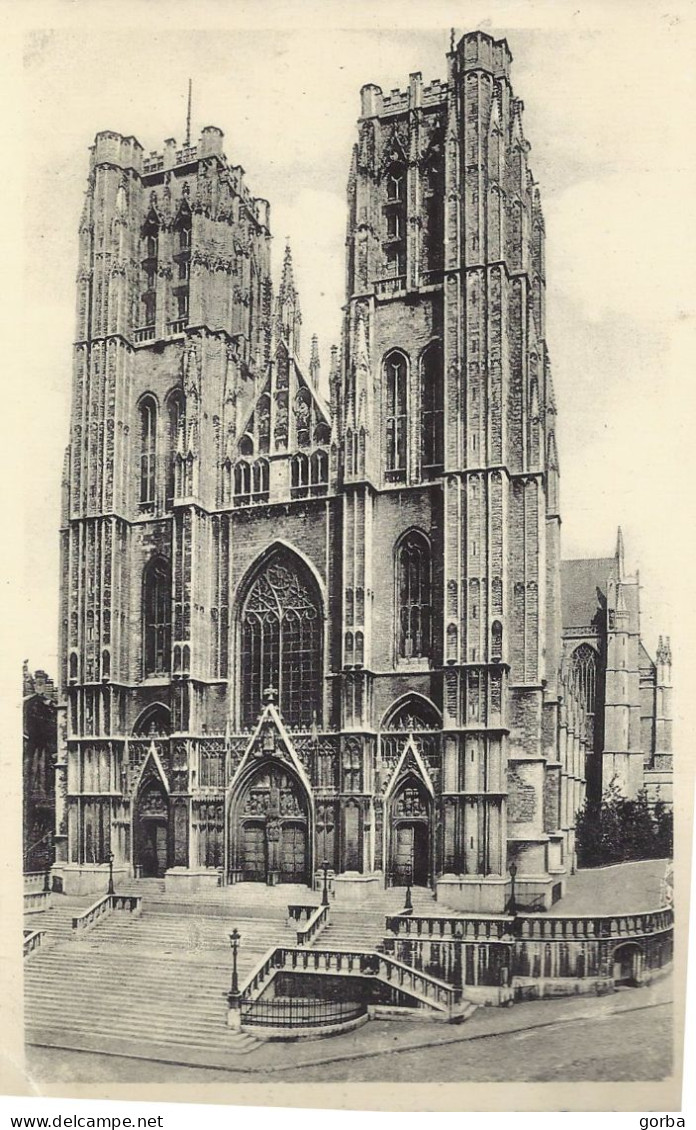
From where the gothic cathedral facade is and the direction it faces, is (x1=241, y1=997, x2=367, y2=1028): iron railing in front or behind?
in front

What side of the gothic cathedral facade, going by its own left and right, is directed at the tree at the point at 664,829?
left

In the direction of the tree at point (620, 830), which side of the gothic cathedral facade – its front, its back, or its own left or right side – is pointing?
left

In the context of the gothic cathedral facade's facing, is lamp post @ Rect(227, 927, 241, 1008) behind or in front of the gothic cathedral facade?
in front

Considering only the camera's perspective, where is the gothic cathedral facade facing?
facing the viewer and to the left of the viewer

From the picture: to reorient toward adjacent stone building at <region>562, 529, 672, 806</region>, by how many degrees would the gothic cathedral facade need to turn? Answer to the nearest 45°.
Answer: approximately 90° to its left
